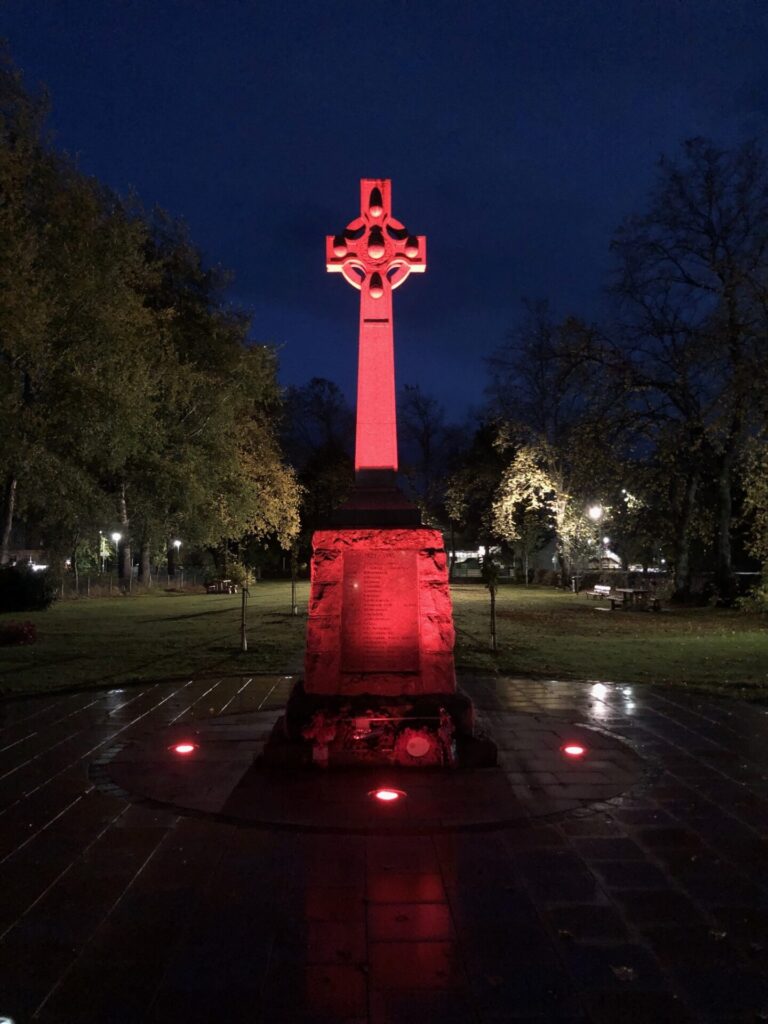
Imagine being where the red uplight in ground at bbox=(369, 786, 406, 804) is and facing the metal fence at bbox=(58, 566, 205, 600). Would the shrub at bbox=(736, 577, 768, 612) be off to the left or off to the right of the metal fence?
right

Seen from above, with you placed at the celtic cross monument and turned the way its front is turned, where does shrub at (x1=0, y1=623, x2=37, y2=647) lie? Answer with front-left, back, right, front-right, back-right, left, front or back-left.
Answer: back-right

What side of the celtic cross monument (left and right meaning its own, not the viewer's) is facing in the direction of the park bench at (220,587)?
back

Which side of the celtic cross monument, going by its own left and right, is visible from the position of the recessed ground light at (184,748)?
right

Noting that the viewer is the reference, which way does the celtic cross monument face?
facing the viewer

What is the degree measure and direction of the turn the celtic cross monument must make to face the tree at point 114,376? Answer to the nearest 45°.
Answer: approximately 135° to its right
